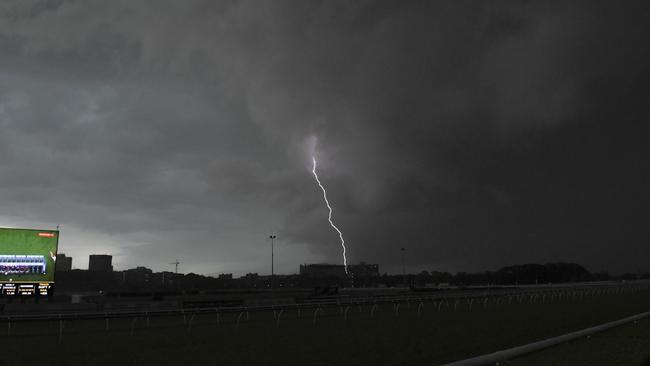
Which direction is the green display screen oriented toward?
toward the camera
